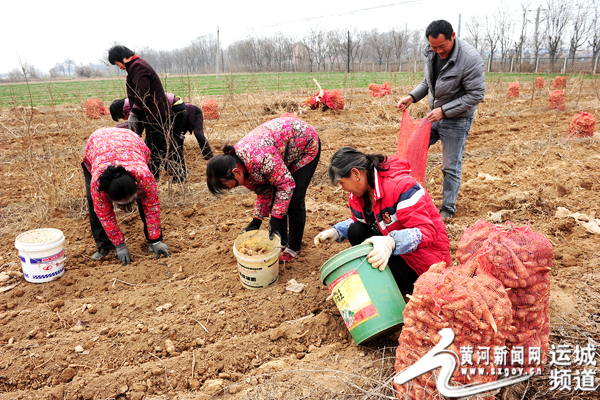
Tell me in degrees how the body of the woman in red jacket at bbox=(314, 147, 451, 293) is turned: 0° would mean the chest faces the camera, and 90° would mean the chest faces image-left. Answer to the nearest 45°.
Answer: approximately 45°

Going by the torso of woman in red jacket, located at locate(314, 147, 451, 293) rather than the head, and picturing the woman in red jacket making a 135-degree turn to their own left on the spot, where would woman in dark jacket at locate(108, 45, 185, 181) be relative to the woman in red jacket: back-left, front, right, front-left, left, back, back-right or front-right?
back-left

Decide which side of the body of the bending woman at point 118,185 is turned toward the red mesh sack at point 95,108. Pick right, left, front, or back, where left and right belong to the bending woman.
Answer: back

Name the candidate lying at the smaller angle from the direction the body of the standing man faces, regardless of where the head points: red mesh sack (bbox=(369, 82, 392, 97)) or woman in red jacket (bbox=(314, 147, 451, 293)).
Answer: the woman in red jacket

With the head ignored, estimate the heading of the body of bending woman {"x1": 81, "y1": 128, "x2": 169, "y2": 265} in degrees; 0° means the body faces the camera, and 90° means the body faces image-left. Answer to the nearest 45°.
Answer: approximately 0°

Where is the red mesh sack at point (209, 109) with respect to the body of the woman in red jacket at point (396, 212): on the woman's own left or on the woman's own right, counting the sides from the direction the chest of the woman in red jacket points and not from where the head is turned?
on the woman's own right

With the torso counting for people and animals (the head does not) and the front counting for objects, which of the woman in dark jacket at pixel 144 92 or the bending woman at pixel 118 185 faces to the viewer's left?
the woman in dark jacket

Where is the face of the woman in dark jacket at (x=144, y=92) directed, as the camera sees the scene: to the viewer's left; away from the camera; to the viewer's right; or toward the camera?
to the viewer's left

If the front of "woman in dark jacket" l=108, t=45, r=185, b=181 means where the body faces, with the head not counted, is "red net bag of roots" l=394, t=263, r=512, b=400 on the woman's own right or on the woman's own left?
on the woman's own left

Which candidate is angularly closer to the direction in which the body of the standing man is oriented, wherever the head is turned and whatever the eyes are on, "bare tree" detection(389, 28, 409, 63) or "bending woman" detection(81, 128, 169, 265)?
the bending woman
